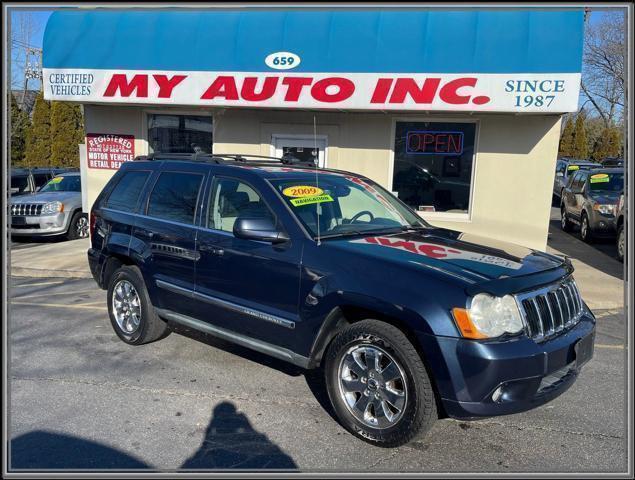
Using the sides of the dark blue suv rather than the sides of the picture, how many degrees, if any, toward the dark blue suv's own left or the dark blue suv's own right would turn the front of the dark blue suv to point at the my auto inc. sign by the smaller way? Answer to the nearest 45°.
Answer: approximately 135° to the dark blue suv's own left

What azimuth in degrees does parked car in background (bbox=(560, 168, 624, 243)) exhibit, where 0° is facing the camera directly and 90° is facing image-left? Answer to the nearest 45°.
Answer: approximately 315°

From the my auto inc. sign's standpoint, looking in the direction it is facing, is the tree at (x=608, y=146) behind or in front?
behind

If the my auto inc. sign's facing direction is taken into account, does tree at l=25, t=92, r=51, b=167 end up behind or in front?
behind

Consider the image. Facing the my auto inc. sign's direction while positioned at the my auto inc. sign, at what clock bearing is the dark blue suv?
The dark blue suv is roughly at 12 o'clock from my auto inc. sign.

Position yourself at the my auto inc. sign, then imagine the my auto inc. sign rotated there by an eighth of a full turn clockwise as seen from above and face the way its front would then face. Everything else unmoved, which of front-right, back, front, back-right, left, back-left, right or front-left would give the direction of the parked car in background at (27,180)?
right

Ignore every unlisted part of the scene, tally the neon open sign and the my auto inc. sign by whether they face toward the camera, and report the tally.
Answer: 2

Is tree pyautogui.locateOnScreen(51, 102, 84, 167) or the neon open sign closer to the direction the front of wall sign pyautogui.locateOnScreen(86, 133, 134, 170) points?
the neon open sign
